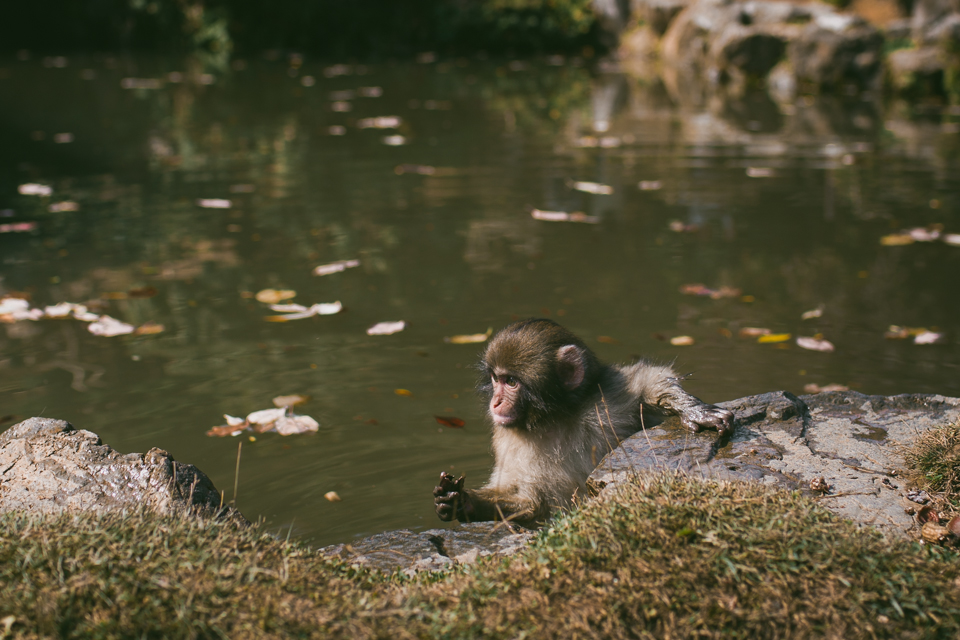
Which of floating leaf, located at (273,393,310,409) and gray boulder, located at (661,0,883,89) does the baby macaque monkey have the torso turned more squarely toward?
the floating leaf

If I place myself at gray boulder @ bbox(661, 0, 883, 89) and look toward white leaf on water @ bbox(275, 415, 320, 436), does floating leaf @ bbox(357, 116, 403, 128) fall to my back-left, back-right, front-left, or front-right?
front-right

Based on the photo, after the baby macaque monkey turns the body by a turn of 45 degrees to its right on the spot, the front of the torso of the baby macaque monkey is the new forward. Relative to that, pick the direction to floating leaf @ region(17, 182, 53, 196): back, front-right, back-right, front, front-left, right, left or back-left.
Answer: front-right

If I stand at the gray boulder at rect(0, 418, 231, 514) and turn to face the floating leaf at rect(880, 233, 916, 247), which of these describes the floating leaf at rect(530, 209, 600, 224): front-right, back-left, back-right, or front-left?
front-left

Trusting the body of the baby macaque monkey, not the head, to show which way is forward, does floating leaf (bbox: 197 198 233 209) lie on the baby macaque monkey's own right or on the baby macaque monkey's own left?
on the baby macaque monkey's own right

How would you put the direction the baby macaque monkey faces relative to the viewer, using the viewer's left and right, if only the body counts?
facing the viewer and to the left of the viewer

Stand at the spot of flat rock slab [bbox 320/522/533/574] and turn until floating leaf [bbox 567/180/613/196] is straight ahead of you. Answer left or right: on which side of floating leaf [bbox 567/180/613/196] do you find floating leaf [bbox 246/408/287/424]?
left

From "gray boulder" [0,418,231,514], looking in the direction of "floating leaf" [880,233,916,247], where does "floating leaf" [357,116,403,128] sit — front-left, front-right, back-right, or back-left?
front-left

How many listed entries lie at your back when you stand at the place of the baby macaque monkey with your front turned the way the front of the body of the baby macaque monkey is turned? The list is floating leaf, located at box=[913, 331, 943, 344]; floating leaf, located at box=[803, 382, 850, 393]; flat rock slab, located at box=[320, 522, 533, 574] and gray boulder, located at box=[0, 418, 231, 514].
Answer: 2

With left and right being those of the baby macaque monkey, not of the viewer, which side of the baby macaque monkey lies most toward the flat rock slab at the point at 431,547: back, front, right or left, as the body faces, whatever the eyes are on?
front

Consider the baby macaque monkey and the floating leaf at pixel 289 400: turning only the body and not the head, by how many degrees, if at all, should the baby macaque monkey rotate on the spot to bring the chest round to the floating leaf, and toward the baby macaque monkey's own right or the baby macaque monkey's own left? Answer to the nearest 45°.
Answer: approximately 90° to the baby macaque monkey's own right

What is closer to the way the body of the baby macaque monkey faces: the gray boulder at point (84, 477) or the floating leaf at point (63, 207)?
the gray boulder

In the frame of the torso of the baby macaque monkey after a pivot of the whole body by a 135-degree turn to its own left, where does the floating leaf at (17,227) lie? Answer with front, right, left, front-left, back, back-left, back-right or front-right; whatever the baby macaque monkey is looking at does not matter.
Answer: back-left

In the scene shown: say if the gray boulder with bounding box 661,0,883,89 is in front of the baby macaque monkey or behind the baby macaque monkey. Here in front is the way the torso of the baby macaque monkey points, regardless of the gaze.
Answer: behind

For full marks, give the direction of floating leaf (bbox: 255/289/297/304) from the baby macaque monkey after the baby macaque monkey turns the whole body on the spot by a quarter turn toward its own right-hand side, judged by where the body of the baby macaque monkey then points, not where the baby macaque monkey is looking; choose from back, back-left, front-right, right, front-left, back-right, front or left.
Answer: front
